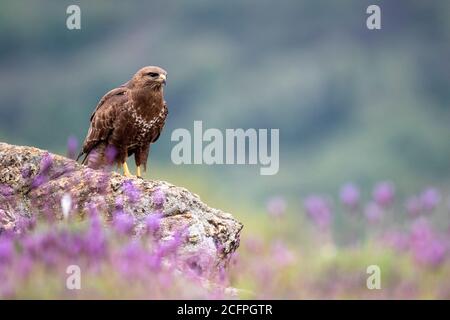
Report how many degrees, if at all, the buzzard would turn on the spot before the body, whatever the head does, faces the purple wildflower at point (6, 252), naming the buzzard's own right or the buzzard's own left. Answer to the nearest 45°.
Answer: approximately 45° to the buzzard's own right

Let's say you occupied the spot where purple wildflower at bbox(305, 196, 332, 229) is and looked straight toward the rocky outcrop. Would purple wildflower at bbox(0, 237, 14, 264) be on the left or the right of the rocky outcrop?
left

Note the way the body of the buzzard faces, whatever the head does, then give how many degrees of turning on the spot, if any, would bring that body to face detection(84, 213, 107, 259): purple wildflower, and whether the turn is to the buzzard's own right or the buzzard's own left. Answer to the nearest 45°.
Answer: approximately 45° to the buzzard's own right

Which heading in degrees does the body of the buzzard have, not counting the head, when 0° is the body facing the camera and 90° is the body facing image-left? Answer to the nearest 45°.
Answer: approximately 315°

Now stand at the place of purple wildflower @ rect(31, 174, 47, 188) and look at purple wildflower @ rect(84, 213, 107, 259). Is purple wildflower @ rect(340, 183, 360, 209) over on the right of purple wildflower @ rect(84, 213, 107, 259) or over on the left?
left

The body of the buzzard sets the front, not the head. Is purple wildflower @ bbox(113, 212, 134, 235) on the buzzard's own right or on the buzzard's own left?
on the buzzard's own right
